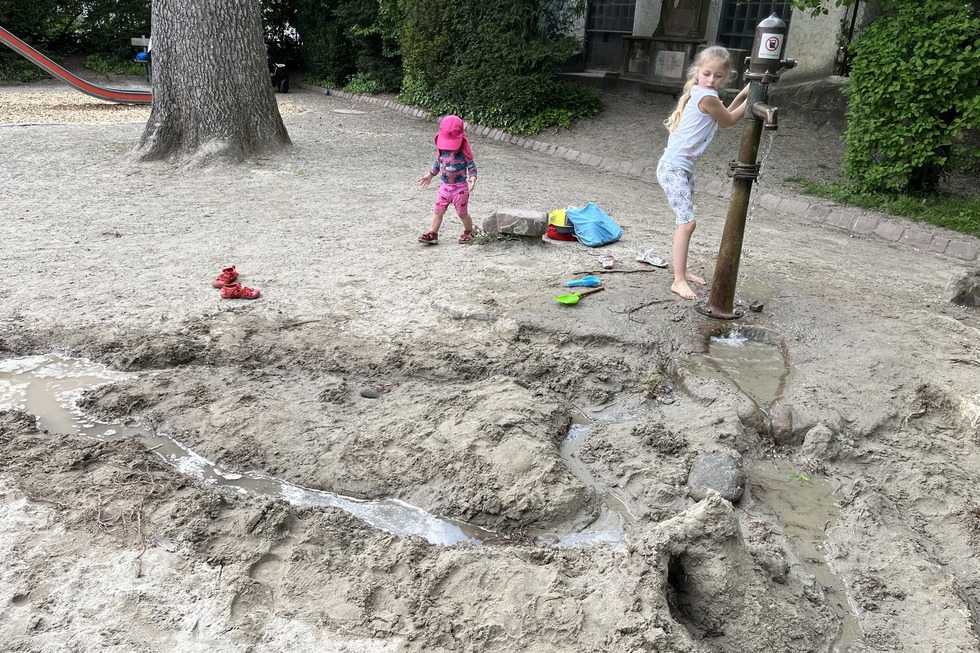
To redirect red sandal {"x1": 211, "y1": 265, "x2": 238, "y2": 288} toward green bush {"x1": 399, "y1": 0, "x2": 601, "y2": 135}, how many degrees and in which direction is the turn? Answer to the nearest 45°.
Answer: approximately 180°

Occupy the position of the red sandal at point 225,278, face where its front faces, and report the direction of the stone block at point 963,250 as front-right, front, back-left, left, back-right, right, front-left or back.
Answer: back-left

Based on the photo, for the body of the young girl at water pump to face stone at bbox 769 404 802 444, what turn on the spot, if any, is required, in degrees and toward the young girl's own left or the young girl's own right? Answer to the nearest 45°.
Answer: approximately 90° to the young girl's own right

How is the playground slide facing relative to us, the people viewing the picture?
facing to the right of the viewer

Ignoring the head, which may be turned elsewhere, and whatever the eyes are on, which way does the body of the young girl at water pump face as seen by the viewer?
to the viewer's right

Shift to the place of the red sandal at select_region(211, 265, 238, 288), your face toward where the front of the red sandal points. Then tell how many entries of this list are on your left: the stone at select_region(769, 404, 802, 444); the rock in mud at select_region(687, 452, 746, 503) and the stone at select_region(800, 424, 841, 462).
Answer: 3

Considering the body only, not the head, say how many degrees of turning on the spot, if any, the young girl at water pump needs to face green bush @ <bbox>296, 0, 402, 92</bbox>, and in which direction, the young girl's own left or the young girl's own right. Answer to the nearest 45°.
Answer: approximately 135° to the young girl's own left
